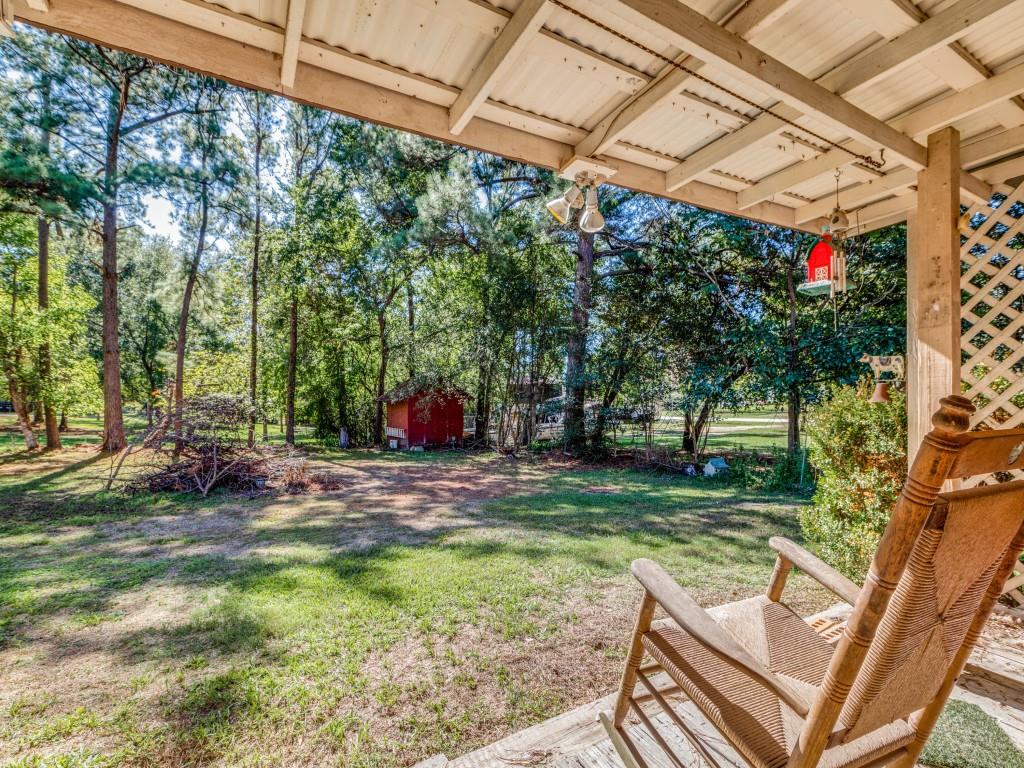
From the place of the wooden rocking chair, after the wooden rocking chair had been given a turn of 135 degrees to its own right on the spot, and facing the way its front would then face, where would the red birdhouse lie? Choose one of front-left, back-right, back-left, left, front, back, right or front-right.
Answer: left

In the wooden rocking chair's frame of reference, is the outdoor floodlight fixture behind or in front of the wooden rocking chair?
in front

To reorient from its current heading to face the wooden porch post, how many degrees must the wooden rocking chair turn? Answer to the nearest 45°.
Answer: approximately 45° to its right

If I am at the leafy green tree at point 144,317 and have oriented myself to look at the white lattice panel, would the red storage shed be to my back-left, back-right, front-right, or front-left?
front-left

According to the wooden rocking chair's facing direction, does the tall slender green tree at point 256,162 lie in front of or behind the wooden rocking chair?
in front

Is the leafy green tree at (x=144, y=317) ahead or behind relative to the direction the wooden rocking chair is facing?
ahead

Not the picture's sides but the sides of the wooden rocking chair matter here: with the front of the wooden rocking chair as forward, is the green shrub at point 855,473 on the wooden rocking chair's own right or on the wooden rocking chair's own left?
on the wooden rocking chair's own right

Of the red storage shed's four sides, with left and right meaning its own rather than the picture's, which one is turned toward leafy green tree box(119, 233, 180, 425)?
right

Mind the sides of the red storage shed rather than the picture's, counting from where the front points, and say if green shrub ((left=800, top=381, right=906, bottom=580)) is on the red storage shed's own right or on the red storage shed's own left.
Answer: on the red storage shed's own left

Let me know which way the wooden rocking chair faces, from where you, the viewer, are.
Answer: facing away from the viewer and to the left of the viewer

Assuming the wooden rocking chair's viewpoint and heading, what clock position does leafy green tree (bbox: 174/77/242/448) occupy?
The leafy green tree is roughly at 11 o'clock from the wooden rocking chair.

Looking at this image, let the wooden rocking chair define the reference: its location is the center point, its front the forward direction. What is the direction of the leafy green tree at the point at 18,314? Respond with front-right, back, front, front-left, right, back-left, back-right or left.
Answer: front-left

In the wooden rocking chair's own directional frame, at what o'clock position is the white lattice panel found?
The white lattice panel is roughly at 2 o'clock from the wooden rocking chair.

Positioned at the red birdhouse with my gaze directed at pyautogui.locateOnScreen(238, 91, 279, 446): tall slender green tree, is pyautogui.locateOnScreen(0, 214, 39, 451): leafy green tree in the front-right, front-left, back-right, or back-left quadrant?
front-left

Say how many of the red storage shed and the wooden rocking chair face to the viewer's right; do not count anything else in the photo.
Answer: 0
